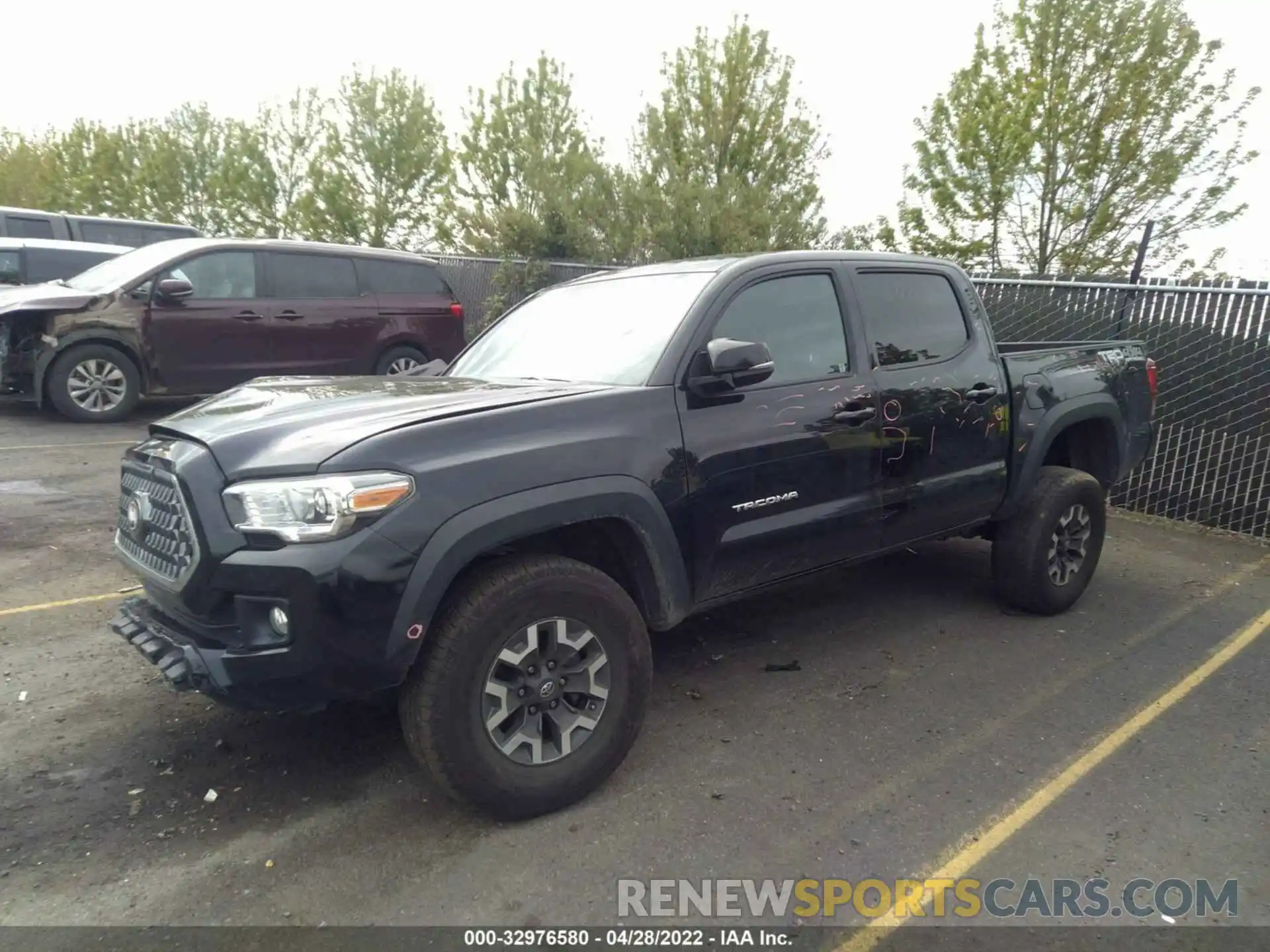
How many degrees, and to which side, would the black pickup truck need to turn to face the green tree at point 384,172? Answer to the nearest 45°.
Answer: approximately 135° to its right

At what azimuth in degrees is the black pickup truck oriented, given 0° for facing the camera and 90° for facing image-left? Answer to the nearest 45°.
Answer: approximately 45°

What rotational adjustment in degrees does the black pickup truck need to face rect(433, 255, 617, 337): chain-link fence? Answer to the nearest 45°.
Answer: approximately 135° to its right

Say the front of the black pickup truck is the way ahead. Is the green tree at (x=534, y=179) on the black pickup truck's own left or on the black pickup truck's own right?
on the black pickup truck's own right

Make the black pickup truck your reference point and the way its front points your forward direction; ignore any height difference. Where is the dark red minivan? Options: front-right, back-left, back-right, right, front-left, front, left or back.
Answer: right

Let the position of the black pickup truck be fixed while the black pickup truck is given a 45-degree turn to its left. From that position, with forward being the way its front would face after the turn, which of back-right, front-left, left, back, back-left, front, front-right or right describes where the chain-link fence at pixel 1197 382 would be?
back-left

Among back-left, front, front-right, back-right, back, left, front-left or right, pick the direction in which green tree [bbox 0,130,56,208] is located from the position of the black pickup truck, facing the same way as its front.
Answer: right
